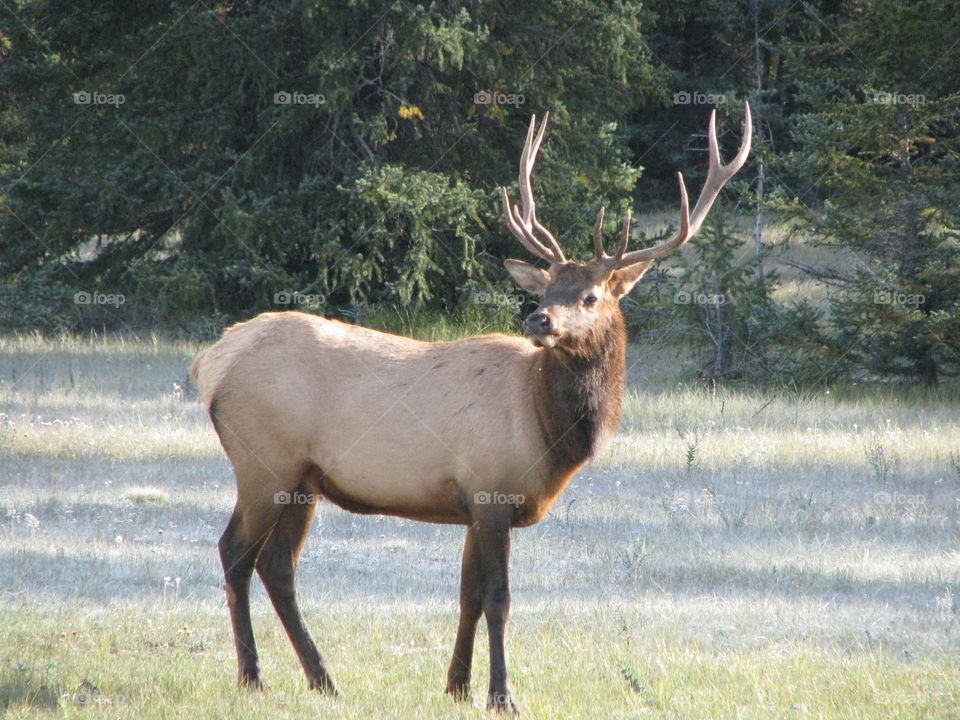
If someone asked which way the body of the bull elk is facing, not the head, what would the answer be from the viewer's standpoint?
to the viewer's right
